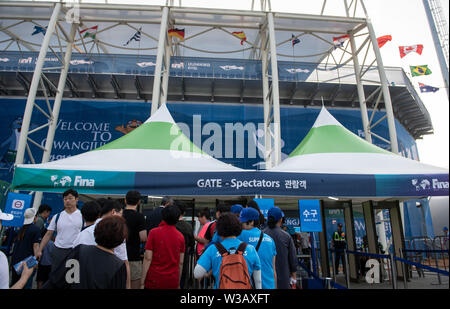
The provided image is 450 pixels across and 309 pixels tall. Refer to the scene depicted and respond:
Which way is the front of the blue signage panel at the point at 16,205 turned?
toward the camera

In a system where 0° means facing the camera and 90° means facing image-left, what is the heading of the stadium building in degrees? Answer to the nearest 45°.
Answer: approximately 0°

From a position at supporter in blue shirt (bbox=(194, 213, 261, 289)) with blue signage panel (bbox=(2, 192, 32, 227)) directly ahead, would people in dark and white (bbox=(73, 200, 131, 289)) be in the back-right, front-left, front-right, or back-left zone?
front-left

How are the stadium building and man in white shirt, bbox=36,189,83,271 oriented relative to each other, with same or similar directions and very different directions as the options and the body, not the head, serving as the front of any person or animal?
same or similar directions

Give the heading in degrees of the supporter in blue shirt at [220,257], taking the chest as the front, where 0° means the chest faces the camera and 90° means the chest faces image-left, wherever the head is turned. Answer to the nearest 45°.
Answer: approximately 180°

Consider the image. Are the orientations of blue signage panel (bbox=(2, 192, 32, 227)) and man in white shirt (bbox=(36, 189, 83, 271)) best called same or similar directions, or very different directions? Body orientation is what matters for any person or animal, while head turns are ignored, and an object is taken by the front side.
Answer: same or similar directions

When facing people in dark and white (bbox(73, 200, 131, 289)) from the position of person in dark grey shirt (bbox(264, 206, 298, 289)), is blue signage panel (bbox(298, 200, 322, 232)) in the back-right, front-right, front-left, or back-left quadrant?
back-right

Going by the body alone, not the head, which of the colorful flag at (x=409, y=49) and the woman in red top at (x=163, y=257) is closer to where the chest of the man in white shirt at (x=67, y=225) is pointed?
the woman in red top

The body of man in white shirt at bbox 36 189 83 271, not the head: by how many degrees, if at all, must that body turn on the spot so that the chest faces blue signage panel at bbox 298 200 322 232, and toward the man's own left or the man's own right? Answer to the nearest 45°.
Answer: approximately 90° to the man's own left

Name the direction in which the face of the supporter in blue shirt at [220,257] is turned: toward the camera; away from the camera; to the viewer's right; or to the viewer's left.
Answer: away from the camera

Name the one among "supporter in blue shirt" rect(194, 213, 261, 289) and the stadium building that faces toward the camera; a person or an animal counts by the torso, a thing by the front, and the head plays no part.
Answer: the stadium building

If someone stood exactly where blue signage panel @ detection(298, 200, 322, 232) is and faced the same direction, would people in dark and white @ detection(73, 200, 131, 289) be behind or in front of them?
in front

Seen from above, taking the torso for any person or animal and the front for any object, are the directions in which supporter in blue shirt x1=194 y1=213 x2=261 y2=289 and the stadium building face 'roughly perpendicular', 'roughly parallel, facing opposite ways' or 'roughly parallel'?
roughly parallel, facing opposite ways

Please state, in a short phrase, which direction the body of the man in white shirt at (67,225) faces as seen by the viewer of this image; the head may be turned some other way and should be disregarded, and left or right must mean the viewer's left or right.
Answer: facing the viewer

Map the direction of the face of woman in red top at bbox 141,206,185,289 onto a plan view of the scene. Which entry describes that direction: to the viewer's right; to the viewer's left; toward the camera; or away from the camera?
away from the camera

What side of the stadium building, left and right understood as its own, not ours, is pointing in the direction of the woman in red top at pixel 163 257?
front

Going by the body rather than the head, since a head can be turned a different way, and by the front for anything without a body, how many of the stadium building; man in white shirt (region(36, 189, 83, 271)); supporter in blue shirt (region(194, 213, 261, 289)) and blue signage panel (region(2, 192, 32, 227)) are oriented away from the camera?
1
